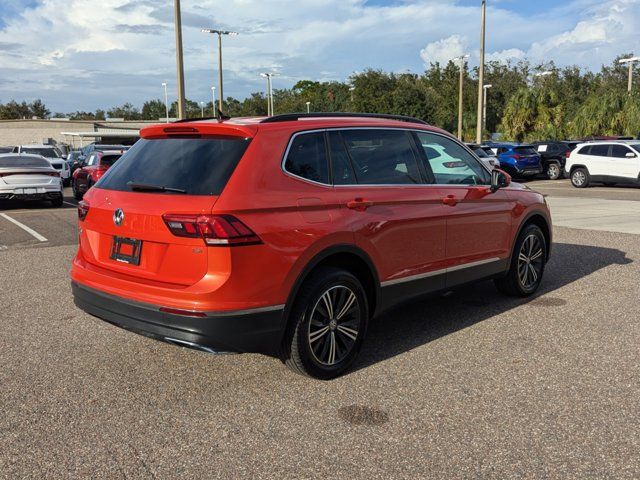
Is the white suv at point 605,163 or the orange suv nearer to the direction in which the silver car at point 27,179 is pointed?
the white suv

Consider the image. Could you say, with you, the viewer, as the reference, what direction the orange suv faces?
facing away from the viewer and to the right of the viewer

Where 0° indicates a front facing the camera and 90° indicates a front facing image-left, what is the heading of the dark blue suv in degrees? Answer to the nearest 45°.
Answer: approximately 135°

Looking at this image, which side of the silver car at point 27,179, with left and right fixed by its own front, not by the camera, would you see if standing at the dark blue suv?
right

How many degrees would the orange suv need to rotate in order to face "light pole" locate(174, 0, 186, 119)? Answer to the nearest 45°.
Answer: approximately 45° to its left

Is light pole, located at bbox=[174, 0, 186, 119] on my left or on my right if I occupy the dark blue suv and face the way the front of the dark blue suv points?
on my left

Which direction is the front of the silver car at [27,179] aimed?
away from the camera
